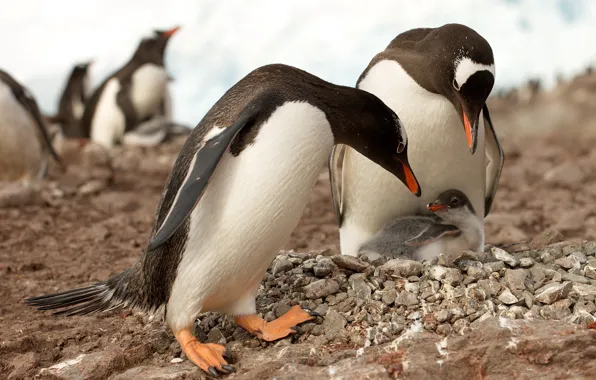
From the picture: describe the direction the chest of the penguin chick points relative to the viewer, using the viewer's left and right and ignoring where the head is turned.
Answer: facing to the right of the viewer

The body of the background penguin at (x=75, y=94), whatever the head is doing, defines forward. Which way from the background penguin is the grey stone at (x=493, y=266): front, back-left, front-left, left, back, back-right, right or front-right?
right

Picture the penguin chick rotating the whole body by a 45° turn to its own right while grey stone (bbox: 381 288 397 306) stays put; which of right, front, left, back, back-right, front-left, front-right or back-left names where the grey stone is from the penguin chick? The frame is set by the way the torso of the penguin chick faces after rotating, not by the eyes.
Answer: front-right

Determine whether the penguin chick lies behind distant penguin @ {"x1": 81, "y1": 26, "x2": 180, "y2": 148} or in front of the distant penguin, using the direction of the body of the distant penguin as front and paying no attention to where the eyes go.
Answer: in front

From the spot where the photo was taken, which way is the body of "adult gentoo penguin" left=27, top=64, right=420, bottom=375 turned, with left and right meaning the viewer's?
facing the viewer and to the right of the viewer

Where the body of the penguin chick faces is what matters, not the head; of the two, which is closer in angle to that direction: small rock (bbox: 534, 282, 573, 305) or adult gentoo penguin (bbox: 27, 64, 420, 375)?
the small rock

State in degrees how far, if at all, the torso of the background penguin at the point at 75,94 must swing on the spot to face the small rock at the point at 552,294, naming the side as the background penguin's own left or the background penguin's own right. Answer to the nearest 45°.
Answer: approximately 90° to the background penguin's own right

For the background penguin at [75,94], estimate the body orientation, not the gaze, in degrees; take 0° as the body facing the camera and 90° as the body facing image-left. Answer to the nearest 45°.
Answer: approximately 270°

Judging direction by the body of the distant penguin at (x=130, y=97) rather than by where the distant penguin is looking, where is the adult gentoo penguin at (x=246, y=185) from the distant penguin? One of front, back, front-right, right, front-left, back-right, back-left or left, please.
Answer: front-right
